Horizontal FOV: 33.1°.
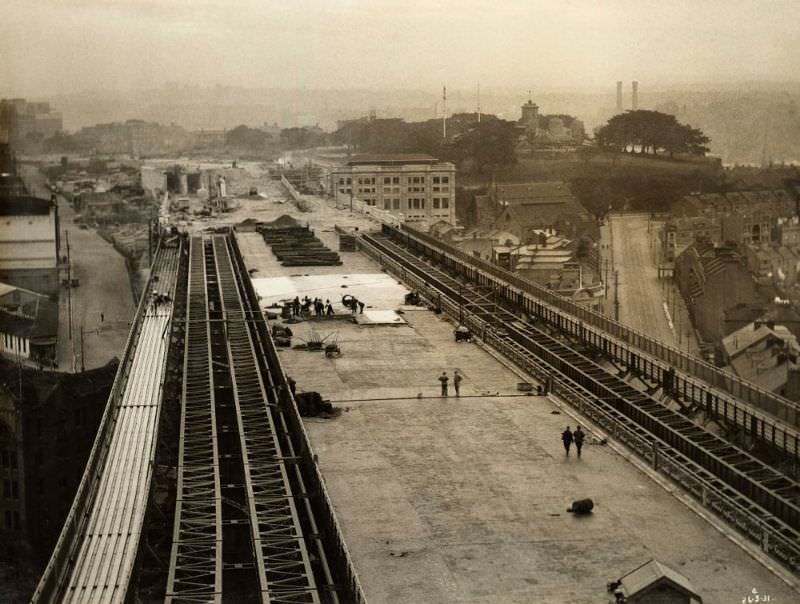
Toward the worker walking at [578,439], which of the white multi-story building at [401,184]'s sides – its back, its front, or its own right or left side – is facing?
front

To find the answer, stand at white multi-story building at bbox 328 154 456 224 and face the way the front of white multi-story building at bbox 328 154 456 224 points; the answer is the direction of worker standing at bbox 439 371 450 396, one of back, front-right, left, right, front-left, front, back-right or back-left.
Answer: front

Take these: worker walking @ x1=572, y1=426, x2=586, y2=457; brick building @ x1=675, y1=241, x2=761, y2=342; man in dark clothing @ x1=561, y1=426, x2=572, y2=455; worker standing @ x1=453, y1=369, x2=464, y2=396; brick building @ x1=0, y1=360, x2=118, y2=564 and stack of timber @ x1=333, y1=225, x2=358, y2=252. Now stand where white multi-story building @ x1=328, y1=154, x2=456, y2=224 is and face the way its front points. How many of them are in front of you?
6

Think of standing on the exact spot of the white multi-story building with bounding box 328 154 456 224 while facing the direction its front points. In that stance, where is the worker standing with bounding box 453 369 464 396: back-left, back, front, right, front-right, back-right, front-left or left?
front

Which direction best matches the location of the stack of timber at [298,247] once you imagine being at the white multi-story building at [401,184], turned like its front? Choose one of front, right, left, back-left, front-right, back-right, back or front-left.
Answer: front

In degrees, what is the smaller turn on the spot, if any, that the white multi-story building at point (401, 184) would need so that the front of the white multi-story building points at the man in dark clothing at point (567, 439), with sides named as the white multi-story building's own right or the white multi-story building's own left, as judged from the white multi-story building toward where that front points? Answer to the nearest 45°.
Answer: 0° — it already faces them

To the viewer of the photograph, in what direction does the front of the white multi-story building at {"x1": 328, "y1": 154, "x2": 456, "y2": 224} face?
facing the viewer

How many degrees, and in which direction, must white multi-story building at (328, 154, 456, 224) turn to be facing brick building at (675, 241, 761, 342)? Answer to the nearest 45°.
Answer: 0° — it already faces it

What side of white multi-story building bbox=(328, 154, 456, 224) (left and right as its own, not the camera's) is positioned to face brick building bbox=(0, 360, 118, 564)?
front

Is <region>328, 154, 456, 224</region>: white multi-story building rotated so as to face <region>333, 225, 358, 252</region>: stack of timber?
yes

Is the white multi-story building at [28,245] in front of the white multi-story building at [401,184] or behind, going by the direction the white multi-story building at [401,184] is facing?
in front
